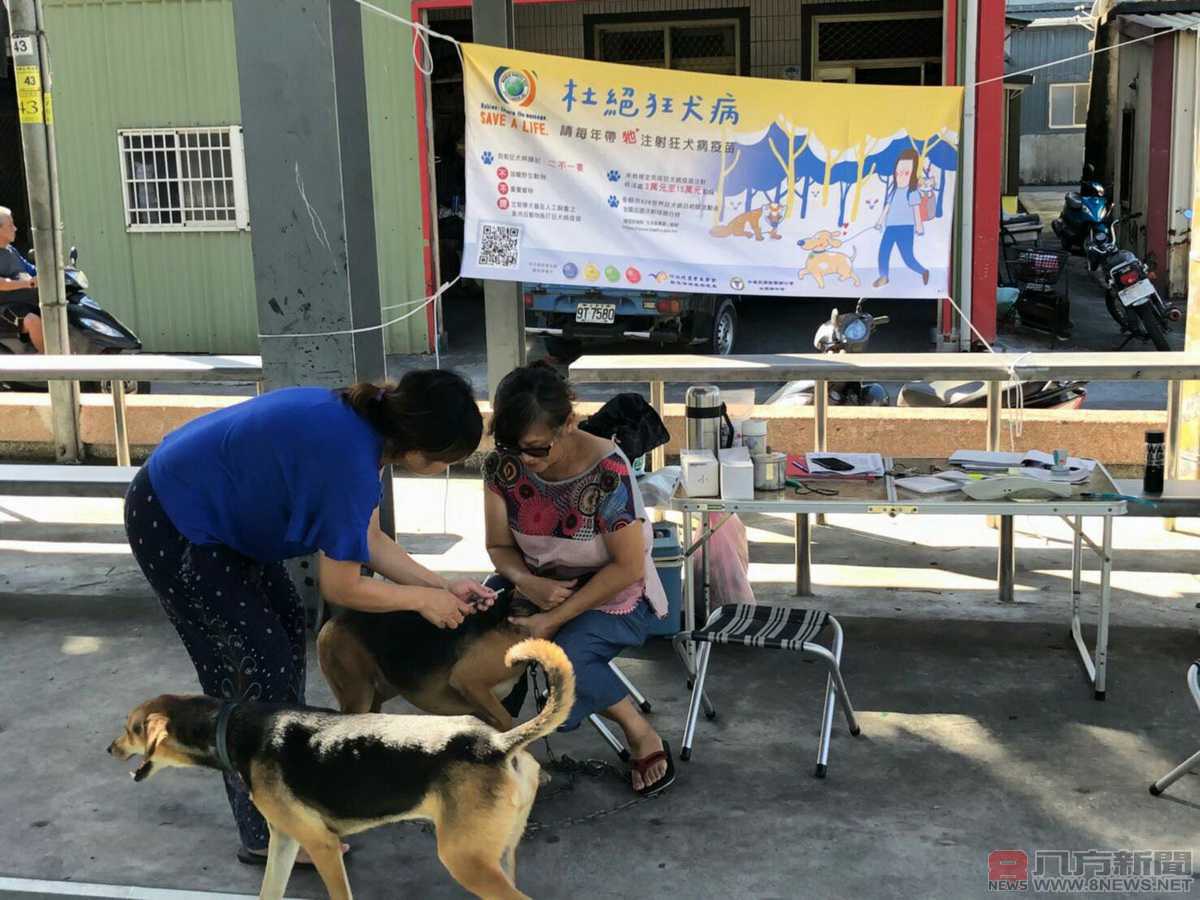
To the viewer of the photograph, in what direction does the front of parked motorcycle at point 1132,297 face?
facing away from the viewer and to the left of the viewer

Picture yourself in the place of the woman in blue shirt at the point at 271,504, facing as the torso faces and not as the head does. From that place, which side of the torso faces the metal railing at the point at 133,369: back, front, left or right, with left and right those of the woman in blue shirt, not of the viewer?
left

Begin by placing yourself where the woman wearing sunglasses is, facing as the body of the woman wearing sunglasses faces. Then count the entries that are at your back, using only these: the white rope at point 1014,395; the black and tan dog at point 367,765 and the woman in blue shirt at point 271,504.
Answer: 1

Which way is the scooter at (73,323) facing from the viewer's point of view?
to the viewer's right

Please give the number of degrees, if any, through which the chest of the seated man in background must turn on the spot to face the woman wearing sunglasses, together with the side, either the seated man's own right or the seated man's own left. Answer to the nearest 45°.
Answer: approximately 90° to the seated man's own right

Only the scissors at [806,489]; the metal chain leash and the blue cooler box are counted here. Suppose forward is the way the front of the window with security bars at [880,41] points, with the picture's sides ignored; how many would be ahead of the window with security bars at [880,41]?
3

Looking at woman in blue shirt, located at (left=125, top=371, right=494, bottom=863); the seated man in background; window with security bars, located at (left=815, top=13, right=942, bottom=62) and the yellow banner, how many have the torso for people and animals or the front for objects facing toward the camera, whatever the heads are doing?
2

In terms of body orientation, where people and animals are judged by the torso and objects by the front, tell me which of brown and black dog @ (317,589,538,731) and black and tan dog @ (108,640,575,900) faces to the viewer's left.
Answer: the black and tan dog

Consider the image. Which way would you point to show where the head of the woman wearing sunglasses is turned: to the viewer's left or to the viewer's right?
to the viewer's left

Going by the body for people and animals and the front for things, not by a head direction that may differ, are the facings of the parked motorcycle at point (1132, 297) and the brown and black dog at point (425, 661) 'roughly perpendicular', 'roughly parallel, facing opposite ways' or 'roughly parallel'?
roughly perpendicular

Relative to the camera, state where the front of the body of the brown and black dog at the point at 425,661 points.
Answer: to the viewer's right

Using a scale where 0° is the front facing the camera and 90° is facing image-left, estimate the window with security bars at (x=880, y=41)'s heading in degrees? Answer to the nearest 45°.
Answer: approximately 0°

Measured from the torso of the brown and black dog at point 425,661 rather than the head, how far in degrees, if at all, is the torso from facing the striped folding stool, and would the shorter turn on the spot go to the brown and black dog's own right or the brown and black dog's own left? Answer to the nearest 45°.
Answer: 0° — it already faces it

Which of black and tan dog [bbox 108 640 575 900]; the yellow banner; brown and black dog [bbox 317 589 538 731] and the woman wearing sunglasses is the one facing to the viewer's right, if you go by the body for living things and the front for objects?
the brown and black dog

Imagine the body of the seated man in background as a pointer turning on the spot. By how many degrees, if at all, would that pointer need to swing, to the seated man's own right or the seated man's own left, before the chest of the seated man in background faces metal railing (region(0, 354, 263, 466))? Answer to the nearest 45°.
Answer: approximately 90° to the seated man's own right

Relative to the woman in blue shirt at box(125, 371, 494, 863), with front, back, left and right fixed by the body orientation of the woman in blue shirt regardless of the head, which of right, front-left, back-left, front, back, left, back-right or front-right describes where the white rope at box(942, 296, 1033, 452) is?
front-left
